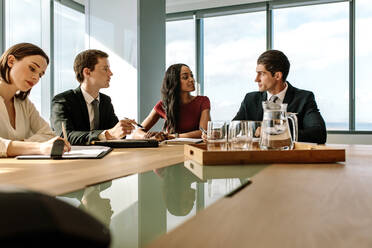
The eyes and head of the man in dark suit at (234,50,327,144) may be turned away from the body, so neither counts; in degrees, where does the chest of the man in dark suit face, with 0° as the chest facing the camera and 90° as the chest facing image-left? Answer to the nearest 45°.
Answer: approximately 45°

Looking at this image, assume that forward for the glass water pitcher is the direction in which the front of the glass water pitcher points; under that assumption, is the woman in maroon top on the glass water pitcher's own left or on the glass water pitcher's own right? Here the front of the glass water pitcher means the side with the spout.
on the glass water pitcher's own right

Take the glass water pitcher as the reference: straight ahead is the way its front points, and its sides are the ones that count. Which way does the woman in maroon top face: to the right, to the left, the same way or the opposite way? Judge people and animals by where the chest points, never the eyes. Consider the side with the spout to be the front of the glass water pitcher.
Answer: to the left

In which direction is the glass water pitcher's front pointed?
to the viewer's left

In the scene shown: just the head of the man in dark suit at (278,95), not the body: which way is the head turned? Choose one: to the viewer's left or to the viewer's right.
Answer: to the viewer's left

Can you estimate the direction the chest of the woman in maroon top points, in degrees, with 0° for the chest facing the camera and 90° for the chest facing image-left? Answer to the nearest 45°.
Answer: approximately 0°
